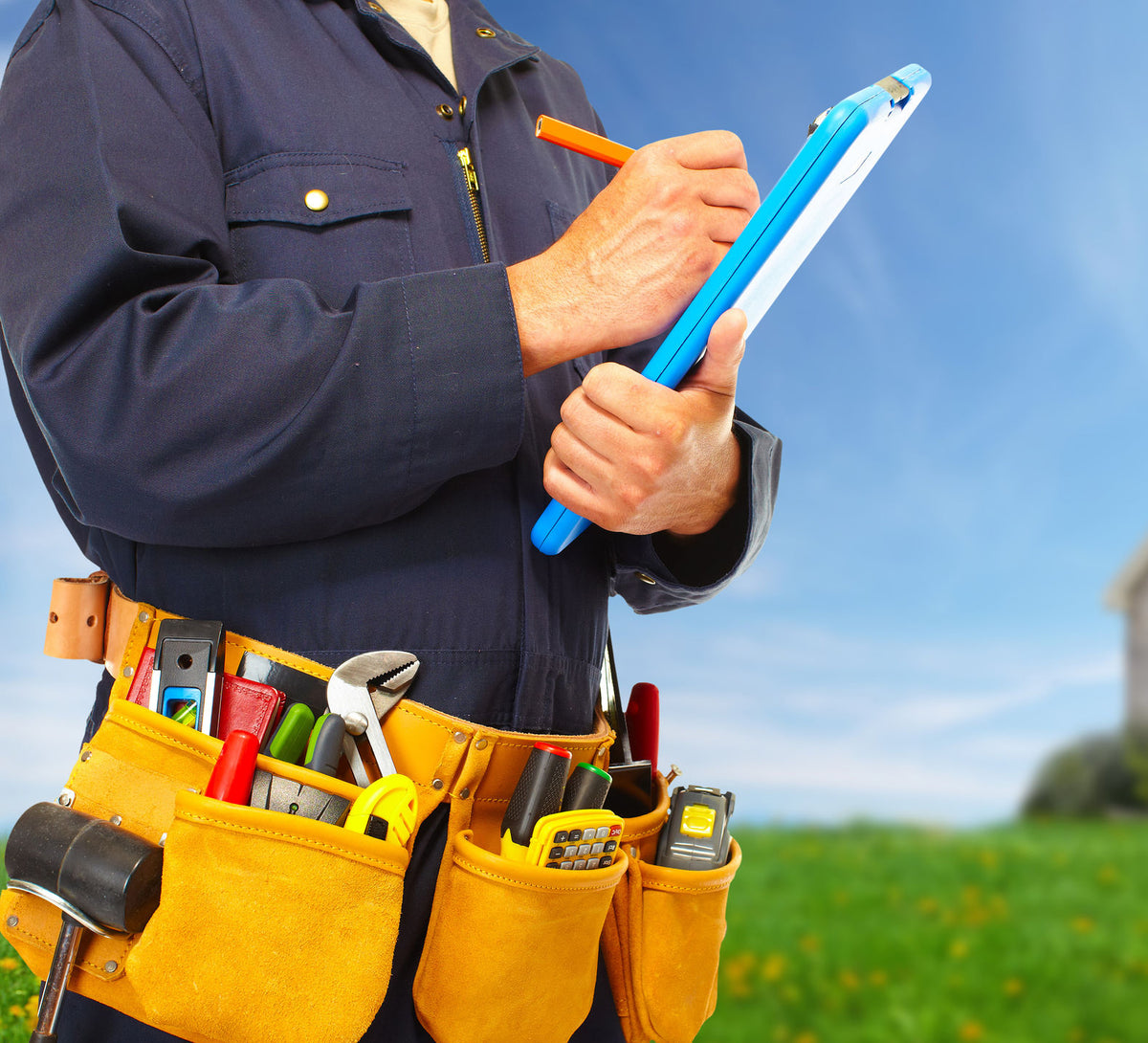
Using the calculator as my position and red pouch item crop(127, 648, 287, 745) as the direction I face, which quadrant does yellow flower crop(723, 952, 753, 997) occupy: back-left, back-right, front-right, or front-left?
back-right

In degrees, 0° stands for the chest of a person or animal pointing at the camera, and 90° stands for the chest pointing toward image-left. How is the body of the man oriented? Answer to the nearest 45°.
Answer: approximately 315°

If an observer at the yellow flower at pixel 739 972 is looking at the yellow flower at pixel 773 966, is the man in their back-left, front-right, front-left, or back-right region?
back-right

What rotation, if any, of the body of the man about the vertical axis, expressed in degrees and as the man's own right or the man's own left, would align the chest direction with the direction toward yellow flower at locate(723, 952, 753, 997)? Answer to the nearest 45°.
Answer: approximately 90° to the man's own left

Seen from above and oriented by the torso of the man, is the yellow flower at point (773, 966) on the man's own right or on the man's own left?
on the man's own left
